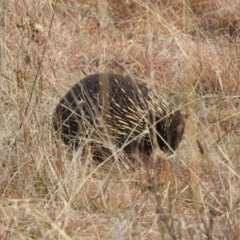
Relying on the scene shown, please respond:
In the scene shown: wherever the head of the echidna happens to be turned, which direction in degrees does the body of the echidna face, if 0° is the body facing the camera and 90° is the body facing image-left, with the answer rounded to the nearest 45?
approximately 270°
